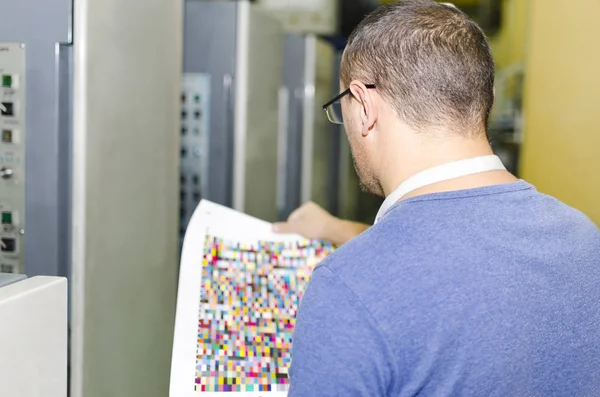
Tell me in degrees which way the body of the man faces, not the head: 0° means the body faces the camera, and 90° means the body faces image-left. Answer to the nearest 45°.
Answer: approximately 135°

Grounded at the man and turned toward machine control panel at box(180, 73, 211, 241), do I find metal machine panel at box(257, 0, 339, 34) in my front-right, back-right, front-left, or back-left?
front-right

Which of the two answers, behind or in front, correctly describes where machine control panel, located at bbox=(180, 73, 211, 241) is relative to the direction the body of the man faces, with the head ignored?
in front

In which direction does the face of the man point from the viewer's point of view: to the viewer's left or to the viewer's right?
to the viewer's left

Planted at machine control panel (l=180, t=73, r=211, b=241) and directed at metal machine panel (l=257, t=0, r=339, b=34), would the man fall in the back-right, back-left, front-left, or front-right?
back-right

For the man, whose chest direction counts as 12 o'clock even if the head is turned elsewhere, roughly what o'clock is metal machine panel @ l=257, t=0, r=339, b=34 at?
The metal machine panel is roughly at 1 o'clock from the man.
